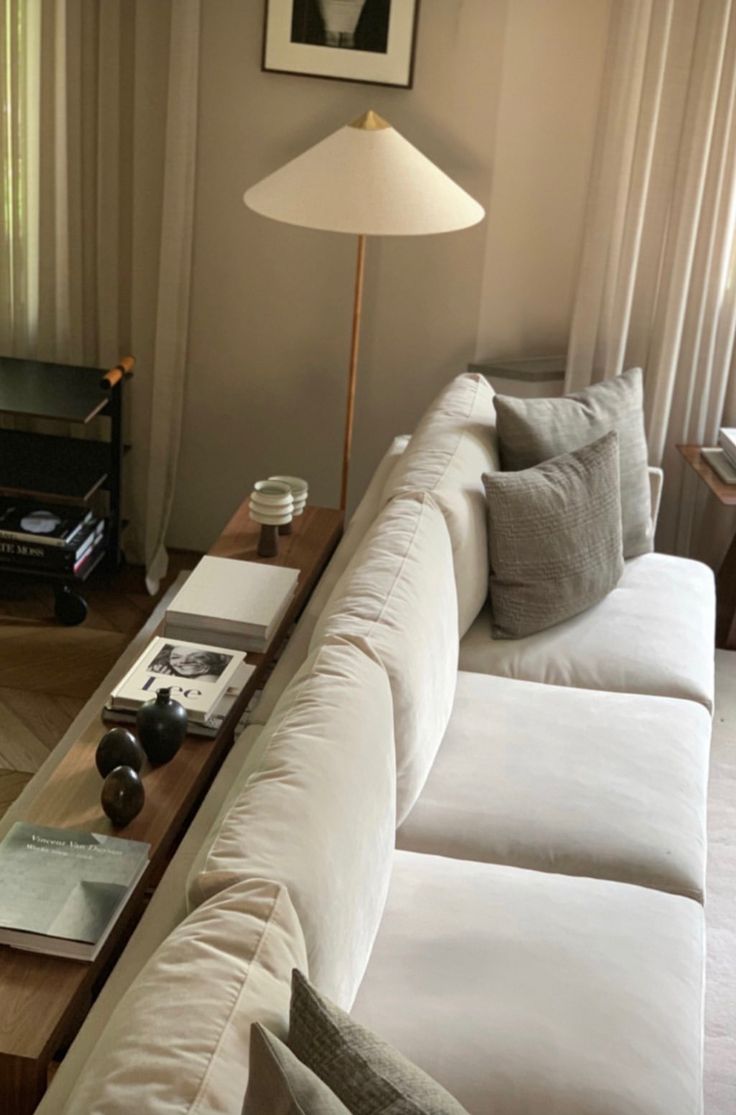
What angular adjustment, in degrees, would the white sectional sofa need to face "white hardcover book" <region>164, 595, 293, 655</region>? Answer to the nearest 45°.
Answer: approximately 135° to its left

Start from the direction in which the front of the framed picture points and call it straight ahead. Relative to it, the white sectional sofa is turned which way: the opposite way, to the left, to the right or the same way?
to the left

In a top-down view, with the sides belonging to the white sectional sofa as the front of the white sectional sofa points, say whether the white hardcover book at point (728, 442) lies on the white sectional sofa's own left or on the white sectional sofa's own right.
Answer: on the white sectional sofa's own left

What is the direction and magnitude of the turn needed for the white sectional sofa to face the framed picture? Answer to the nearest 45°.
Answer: approximately 90° to its left

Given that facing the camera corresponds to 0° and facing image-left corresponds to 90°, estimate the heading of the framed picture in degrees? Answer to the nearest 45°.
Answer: approximately 0°

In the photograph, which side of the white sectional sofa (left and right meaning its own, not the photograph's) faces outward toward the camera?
right

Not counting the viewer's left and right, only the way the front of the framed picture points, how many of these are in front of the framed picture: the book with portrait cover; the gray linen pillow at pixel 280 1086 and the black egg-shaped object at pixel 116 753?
3

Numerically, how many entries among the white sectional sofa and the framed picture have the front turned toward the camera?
1

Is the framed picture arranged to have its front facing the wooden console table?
yes

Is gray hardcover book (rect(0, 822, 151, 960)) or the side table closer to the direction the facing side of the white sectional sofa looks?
the side table

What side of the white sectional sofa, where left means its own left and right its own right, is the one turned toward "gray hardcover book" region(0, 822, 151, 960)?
back
